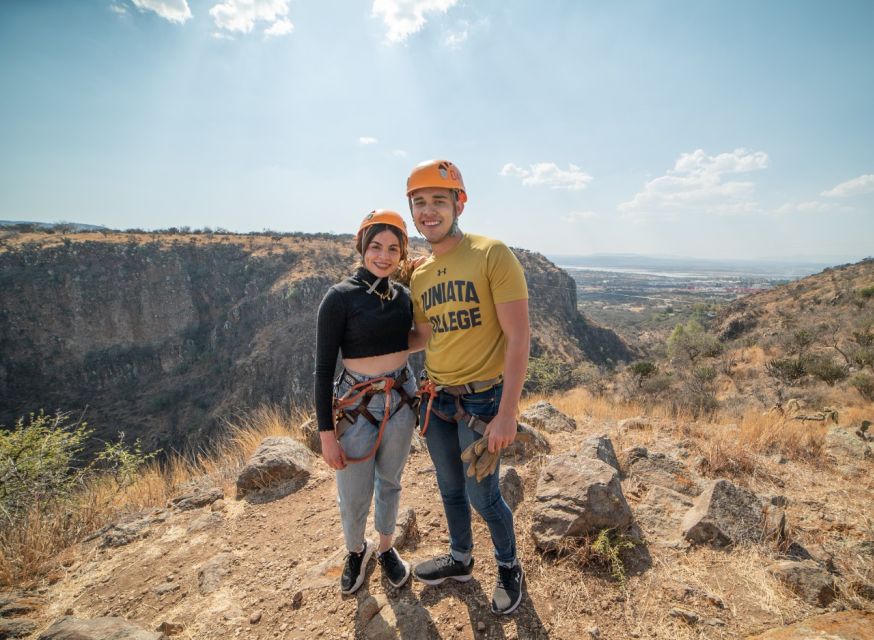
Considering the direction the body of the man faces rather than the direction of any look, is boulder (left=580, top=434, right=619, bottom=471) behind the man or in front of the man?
behind

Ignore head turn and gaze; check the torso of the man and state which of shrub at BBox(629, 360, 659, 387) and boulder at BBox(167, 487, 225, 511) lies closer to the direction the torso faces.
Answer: the boulder

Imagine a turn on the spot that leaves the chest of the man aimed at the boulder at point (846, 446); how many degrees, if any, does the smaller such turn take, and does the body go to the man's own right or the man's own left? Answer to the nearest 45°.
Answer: approximately 180°

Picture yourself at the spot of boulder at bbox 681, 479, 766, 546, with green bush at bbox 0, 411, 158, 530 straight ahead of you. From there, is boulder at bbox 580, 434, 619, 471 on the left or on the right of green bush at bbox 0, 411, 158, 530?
right

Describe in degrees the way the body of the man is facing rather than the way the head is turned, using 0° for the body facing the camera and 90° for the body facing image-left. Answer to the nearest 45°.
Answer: approximately 45°

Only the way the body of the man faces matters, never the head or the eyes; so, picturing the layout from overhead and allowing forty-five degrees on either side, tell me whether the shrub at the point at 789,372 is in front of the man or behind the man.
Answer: behind

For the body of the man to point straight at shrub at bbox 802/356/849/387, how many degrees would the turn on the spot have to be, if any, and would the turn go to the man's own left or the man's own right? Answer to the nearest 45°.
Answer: approximately 180°

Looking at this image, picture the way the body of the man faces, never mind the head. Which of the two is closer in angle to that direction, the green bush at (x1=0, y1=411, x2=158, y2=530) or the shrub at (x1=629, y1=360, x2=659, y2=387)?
the green bush
